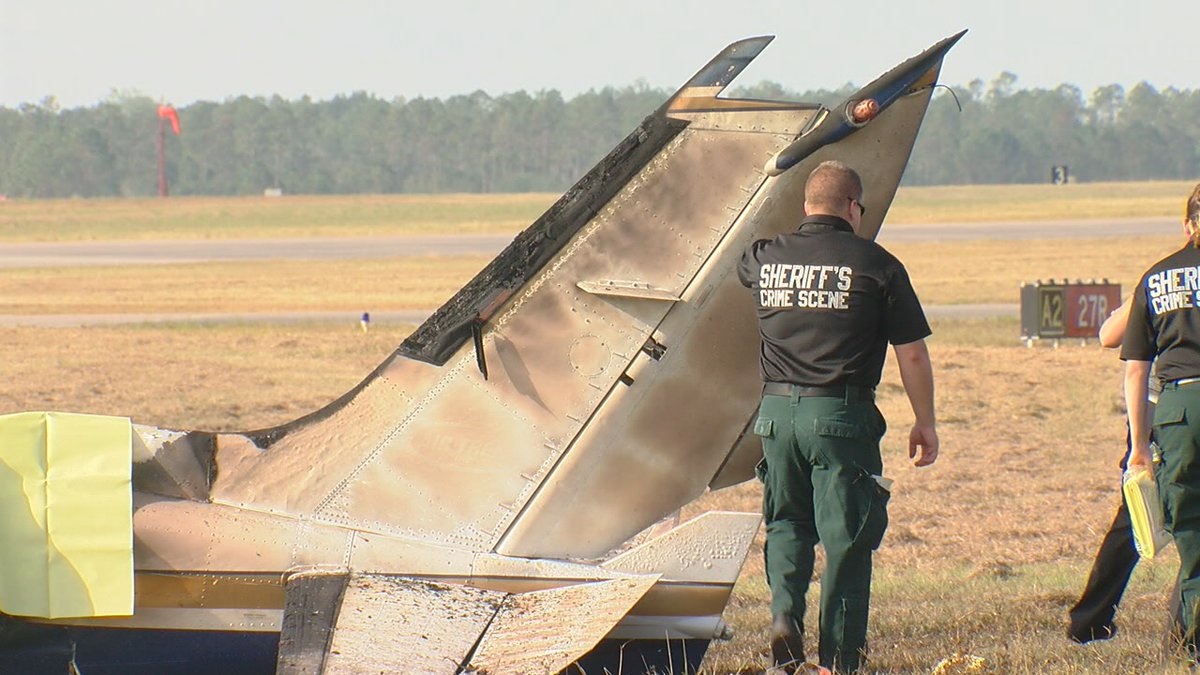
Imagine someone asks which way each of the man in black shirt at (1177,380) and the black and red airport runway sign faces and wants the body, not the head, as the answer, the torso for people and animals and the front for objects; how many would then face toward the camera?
1

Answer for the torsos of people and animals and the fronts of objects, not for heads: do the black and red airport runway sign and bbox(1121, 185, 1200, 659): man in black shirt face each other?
yes

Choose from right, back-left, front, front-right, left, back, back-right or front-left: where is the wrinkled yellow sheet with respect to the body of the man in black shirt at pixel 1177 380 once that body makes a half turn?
front-right

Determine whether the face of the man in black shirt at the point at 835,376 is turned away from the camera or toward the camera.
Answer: away from the camera

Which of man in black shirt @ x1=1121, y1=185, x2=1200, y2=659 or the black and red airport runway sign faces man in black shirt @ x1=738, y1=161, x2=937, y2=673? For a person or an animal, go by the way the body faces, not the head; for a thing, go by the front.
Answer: the black and red airport runway sign

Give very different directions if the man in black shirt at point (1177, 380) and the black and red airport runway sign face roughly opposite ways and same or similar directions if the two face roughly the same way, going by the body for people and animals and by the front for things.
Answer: very different directions

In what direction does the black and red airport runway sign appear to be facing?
toward the camera

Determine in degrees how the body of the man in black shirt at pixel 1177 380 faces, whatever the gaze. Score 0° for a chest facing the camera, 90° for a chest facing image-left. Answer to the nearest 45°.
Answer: approximately 180°

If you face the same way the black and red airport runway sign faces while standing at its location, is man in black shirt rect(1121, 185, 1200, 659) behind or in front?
in front

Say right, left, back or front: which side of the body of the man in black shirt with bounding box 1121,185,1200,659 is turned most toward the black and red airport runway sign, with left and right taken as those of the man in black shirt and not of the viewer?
front

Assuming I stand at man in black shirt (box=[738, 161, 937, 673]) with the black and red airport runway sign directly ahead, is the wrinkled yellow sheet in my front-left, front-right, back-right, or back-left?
back-left

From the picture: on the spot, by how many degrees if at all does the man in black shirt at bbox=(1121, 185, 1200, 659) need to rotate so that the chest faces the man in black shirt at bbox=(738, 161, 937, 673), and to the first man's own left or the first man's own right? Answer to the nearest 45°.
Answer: approximately 135° to the first man's own left

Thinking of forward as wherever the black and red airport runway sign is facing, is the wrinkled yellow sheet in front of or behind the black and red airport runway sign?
in front

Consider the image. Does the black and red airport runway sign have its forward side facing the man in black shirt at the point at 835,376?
yes
